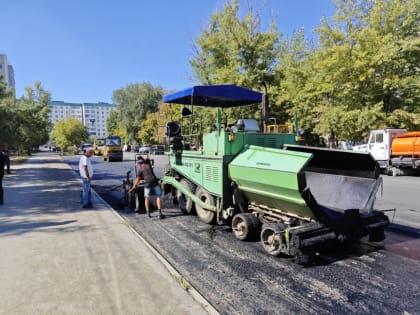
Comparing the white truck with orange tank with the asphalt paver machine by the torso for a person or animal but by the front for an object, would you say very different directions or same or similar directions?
very different directions

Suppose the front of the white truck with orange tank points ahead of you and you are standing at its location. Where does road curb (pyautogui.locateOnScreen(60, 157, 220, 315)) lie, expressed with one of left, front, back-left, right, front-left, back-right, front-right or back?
left

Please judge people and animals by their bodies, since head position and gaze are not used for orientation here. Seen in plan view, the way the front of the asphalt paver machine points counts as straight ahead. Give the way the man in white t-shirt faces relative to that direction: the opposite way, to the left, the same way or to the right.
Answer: to the left

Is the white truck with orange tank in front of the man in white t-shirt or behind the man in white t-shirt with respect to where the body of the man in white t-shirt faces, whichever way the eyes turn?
in front

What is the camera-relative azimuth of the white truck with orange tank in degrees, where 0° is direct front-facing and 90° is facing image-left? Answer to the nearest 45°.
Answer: approximately 90°

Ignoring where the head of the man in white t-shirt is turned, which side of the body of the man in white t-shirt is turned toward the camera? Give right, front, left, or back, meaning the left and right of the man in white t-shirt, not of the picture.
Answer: right

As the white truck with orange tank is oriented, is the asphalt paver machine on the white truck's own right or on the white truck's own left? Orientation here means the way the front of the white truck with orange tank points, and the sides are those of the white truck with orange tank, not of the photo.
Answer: on the white truck's own left

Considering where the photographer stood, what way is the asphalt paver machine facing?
facing the viewer and to the right of the viewer

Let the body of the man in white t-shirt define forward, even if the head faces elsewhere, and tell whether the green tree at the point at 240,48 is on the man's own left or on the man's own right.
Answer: on the man's own left

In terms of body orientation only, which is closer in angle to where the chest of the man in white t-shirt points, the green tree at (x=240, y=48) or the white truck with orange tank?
the white truck with orange tank

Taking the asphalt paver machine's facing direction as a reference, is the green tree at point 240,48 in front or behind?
behind

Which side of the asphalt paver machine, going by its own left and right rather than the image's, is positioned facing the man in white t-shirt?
back

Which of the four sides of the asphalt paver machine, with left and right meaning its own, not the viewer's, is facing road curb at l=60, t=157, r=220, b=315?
right
